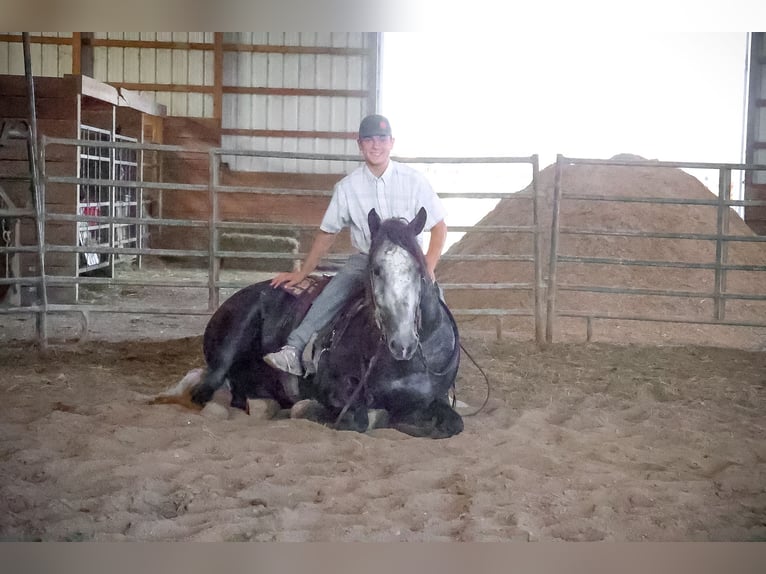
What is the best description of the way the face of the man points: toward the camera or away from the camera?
toward the camera

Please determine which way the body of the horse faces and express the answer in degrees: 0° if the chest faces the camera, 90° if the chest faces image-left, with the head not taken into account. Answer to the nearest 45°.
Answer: approximately 315°

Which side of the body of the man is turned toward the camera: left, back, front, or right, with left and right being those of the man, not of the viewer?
front

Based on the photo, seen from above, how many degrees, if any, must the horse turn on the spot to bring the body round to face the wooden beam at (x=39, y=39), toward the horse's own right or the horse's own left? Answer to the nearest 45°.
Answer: approximately 135° to the horse's own right
